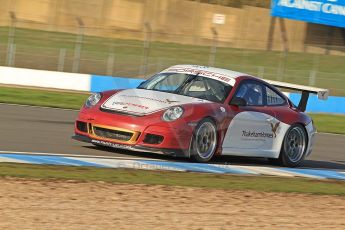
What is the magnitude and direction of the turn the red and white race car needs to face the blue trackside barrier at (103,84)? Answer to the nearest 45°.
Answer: approximately 135° to its right

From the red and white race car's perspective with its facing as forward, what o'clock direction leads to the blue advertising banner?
The blue advertising banner is roughly at 5 o'clock from the red and white race car.

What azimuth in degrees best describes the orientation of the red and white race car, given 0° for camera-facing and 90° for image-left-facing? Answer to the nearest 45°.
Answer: approximately 45°

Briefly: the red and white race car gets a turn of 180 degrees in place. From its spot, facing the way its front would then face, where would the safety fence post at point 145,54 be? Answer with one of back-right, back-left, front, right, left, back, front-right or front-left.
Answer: front-left

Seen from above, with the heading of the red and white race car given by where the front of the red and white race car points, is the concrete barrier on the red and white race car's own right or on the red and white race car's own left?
on the red and white race car's own right

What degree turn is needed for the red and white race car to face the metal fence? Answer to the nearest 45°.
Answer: approximately 135° to its right

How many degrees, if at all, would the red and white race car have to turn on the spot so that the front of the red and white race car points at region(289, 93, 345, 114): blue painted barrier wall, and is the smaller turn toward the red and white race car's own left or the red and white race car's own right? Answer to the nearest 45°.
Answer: approximately 135° to the red and white race car's own right
